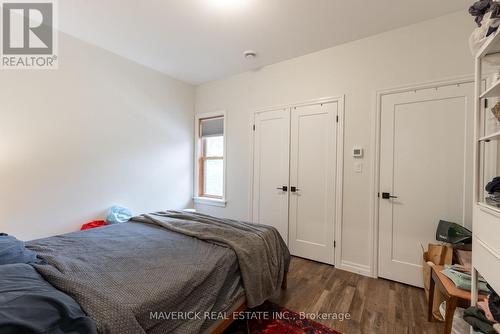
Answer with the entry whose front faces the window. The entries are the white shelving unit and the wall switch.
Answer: the white shelving unit

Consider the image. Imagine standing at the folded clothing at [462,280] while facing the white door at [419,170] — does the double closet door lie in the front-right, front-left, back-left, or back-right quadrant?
front-left

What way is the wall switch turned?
toward the camera

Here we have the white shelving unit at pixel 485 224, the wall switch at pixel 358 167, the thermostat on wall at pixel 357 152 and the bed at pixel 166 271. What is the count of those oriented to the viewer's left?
1

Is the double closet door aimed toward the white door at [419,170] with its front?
no

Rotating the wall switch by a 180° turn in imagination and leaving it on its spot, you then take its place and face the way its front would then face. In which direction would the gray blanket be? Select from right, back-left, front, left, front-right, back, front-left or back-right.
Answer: back-left

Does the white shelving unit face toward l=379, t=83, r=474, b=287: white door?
no

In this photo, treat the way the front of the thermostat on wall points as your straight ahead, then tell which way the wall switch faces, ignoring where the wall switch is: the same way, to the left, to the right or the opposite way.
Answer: the same way

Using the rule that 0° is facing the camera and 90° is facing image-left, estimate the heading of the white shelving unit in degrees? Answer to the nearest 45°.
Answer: approximately 90°

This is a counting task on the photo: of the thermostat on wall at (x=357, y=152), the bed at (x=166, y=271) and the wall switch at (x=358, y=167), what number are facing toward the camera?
2

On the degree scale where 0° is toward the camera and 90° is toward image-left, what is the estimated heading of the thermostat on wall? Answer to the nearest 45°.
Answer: approximately 0°

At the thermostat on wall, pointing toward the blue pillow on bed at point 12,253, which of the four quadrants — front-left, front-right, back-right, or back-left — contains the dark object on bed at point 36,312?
front-left

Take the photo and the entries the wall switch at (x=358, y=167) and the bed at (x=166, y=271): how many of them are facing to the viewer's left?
0
